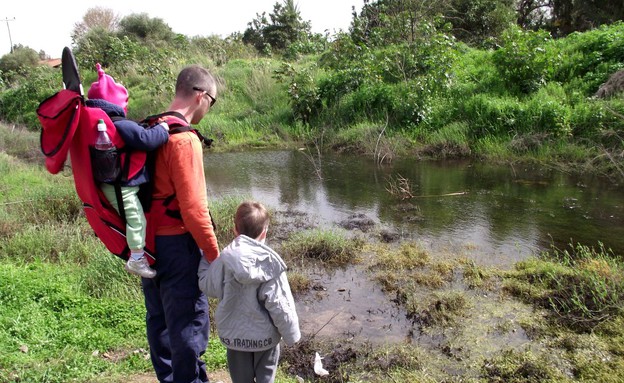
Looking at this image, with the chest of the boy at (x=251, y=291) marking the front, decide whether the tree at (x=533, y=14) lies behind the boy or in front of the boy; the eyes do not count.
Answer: in front

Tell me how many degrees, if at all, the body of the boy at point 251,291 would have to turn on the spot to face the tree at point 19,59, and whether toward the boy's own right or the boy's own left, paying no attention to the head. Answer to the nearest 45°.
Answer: approximately 45° to the boy's own left

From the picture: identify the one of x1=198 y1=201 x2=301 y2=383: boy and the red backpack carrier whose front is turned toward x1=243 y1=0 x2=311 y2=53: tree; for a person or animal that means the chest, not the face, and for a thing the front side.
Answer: the boy

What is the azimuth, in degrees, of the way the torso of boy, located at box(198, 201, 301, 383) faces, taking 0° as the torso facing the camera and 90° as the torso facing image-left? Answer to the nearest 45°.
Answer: approximately 180°

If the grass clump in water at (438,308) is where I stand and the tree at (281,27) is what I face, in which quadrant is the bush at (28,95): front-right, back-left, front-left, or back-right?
front-left

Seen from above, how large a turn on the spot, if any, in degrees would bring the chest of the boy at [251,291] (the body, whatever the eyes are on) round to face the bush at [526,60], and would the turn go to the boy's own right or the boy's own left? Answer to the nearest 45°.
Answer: approximately 45° to the boy's own right

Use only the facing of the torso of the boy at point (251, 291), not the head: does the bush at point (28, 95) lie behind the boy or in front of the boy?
in front

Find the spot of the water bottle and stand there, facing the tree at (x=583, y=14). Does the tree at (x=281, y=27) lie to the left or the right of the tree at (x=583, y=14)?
left
